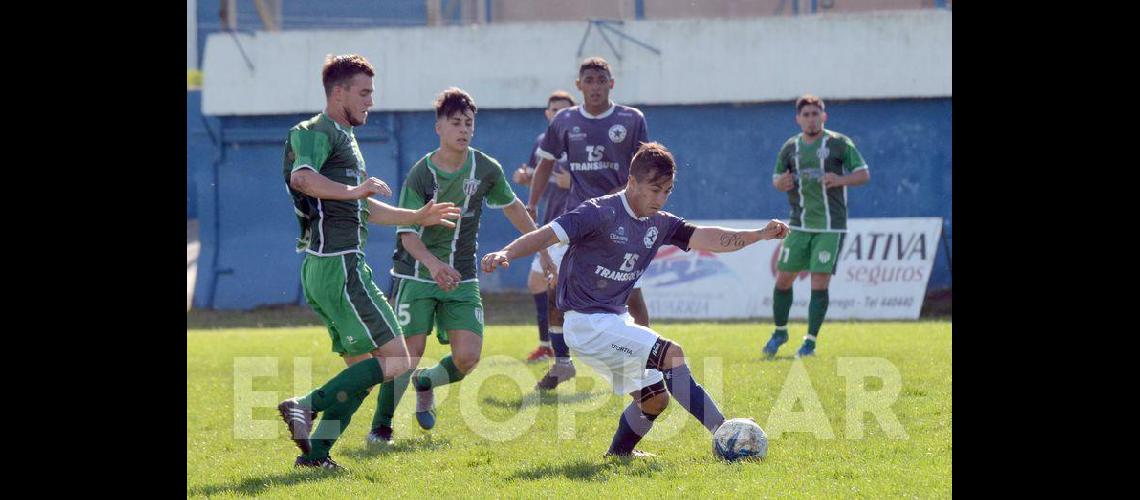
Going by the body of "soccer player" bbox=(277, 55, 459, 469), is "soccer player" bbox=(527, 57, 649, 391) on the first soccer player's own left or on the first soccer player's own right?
on the first soccer player's own left

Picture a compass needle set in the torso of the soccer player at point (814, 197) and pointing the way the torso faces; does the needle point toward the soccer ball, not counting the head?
yes

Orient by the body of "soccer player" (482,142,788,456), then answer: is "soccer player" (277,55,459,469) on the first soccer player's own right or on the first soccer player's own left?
on the first soccer player's own right

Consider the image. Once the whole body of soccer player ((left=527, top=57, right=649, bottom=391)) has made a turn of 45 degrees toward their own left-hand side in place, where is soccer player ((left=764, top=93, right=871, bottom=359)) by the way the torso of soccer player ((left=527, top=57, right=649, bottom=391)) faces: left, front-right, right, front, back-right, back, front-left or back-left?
left

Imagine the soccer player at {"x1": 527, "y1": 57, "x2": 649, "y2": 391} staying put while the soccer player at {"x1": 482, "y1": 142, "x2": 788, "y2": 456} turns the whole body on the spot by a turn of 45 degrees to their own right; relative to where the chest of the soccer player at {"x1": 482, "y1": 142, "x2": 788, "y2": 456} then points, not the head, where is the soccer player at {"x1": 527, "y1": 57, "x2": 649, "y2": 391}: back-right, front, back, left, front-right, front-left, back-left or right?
back

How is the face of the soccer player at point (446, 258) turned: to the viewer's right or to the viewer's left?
to the viewer's right

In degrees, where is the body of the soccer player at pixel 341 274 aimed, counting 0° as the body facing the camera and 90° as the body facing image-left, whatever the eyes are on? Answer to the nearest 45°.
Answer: approximately 270°

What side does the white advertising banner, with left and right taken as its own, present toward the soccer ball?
front

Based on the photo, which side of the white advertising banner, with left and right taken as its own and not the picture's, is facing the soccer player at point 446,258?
front
